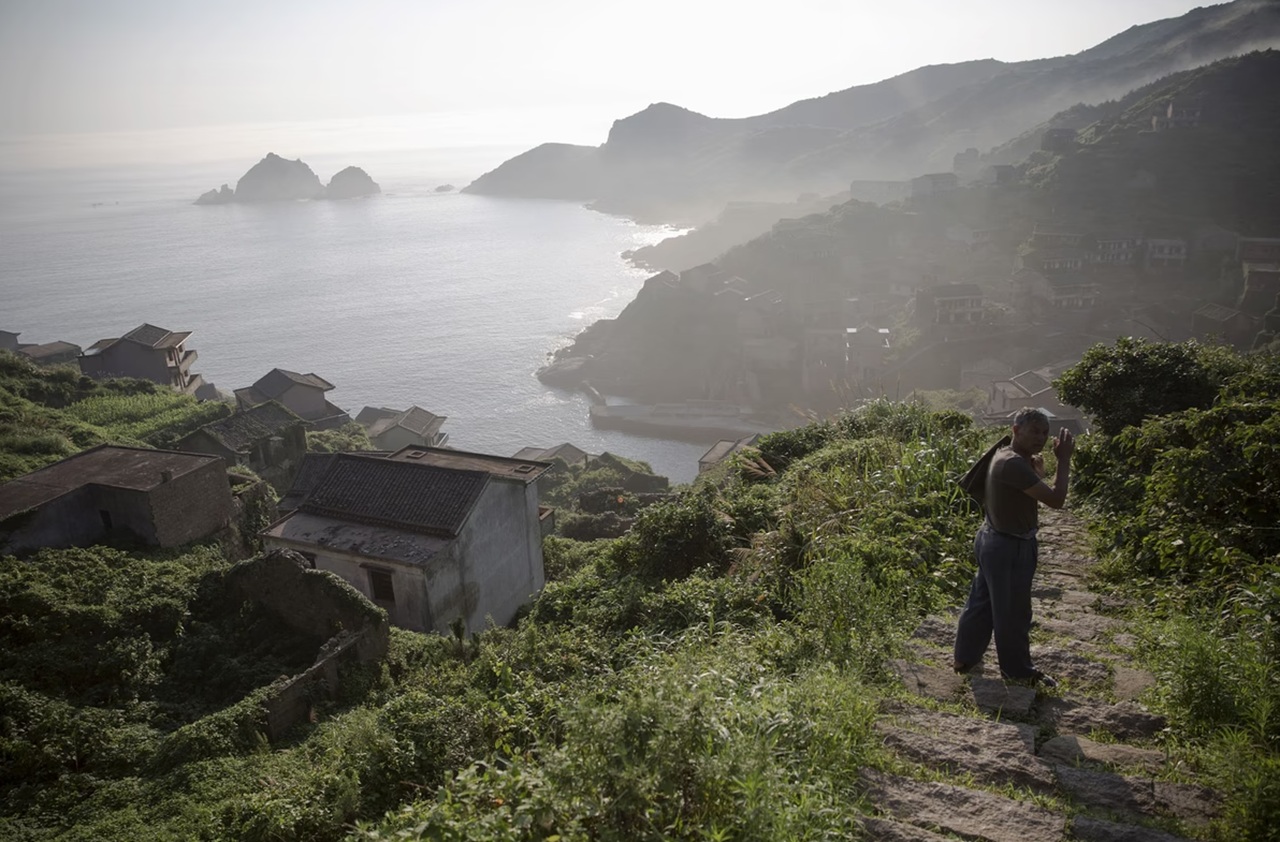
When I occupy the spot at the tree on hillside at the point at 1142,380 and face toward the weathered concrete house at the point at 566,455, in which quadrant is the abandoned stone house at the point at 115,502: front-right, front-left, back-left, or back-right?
front-left

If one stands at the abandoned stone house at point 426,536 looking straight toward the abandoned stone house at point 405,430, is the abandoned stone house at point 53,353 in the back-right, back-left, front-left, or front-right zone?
front-left

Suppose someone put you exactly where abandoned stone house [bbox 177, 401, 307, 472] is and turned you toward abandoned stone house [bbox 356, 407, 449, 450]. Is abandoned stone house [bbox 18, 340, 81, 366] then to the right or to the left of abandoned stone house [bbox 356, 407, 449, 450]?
left

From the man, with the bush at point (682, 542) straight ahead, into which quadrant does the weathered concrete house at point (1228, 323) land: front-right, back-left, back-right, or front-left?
front-right

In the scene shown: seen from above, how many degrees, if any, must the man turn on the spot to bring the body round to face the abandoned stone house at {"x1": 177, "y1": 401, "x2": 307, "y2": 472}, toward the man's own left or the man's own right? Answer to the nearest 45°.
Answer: approximately 135° to the man's own left

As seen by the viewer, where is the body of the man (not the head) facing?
to the viewer's right

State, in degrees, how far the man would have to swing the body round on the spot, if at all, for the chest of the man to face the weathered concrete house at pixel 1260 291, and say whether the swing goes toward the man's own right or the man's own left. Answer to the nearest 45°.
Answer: approximately 90° to the man's own left

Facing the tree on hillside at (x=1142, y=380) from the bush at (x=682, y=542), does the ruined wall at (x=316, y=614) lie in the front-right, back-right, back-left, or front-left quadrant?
back-left

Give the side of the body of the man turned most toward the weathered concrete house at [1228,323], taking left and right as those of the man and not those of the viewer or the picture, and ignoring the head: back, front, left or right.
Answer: left

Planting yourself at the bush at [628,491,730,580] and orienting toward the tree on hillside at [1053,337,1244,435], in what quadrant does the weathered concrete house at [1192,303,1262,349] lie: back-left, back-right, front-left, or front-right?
front-left
